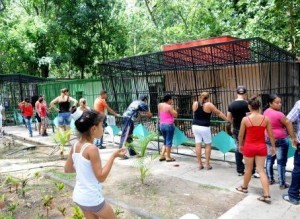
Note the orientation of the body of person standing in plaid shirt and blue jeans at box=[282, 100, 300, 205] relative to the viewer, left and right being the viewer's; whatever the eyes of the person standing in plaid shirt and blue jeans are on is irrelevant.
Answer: facing to the left of the viewer

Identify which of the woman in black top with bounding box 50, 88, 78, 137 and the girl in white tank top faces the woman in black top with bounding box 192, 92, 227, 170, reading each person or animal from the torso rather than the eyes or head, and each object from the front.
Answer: the girl in white tank top

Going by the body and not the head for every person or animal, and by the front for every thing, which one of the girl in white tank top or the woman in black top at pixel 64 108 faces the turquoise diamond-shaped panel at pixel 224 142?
the girl in white tank top

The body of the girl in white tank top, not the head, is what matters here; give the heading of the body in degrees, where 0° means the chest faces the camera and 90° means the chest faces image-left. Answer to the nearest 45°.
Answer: approximately 225°

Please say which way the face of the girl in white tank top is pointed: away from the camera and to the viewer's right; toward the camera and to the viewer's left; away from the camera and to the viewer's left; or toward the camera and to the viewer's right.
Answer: away from the camera and to the viewer's right

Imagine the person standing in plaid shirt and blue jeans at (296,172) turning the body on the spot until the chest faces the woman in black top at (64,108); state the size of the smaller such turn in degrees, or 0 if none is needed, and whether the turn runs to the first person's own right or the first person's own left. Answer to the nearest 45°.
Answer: approximately 45° to the first person's own right

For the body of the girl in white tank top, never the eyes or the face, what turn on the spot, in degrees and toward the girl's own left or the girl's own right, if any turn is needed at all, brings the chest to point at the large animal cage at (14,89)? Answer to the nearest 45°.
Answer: approximately 45° to the girl's own left
